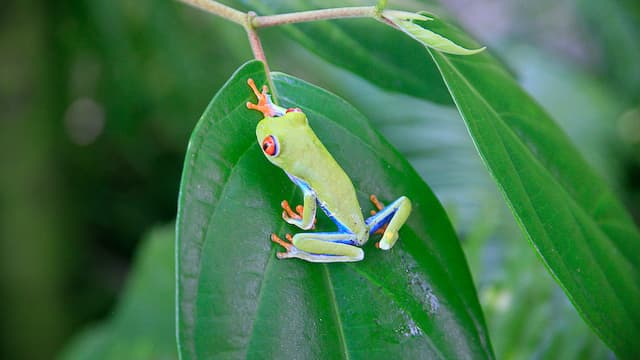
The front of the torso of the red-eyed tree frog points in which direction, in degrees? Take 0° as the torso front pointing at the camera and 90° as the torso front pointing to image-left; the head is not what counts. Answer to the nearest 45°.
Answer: approximately 135°

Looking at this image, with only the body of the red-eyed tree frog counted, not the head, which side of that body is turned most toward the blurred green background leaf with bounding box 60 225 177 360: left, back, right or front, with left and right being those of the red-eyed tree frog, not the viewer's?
front
